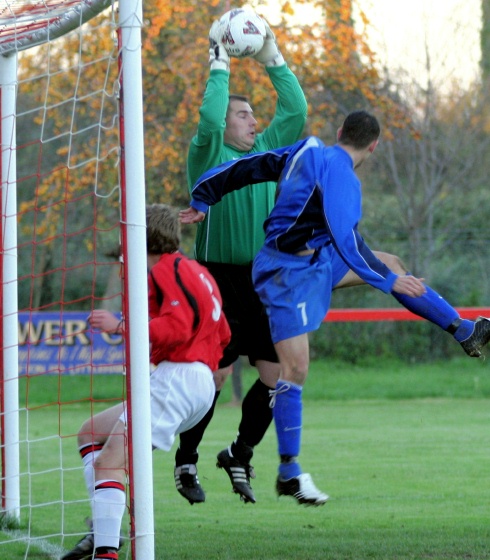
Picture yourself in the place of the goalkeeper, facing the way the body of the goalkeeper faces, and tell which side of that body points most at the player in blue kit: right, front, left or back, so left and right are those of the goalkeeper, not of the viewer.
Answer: front

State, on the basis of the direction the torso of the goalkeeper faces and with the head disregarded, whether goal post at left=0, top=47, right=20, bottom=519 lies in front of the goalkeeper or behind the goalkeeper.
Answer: behind

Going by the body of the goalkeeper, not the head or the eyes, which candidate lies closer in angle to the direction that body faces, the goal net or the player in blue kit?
the player in blue kit

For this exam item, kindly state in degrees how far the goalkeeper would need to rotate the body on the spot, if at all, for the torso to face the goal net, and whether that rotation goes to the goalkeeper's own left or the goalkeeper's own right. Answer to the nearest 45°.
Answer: approximately 135° to the goalkeeper's own right

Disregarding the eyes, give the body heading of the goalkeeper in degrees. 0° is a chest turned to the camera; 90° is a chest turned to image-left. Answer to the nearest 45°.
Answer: approximately 315°

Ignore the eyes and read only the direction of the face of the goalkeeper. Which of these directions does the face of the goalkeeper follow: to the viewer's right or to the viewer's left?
to the viewer's right
